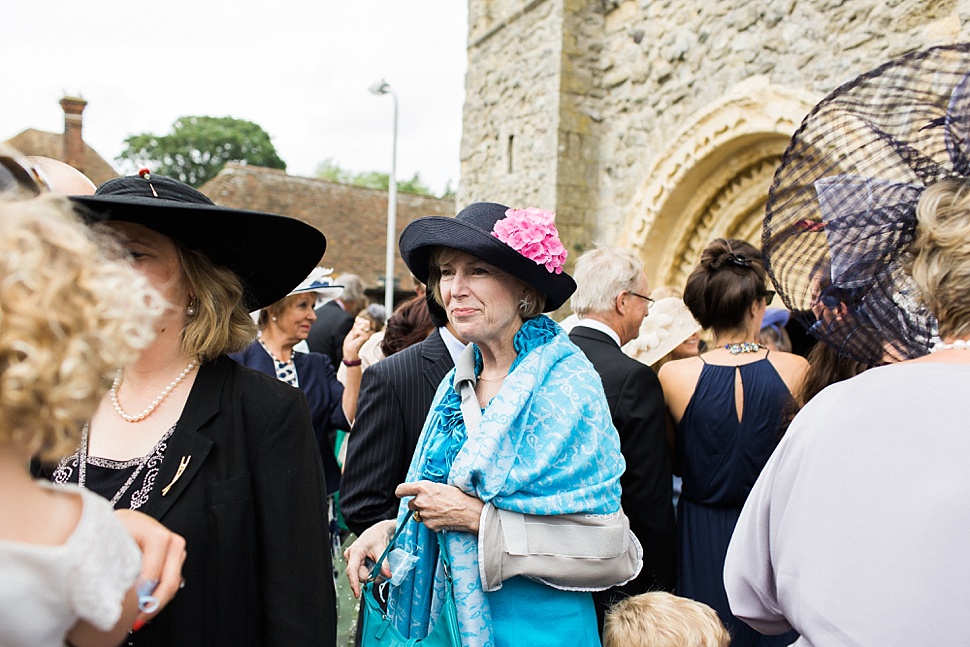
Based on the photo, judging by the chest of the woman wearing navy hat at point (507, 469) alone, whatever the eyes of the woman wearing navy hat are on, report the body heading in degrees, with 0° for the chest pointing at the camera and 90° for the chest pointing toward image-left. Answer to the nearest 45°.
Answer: approximately 45°

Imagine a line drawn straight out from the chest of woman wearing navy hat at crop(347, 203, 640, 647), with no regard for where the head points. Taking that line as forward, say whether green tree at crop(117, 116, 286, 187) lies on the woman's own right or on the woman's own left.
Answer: on the woman's own right

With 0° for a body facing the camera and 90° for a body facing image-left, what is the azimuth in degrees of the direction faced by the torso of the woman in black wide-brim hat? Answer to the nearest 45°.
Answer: approximately 45°

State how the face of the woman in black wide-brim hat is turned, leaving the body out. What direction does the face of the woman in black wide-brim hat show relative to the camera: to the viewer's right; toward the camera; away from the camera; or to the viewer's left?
to the viewer's left

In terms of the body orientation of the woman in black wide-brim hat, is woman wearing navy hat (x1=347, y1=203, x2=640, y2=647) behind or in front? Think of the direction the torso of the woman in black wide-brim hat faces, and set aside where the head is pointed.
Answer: behind

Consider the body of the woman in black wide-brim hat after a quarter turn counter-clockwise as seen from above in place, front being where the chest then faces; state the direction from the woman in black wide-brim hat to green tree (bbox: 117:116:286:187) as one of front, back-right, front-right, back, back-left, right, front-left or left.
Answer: back-left
